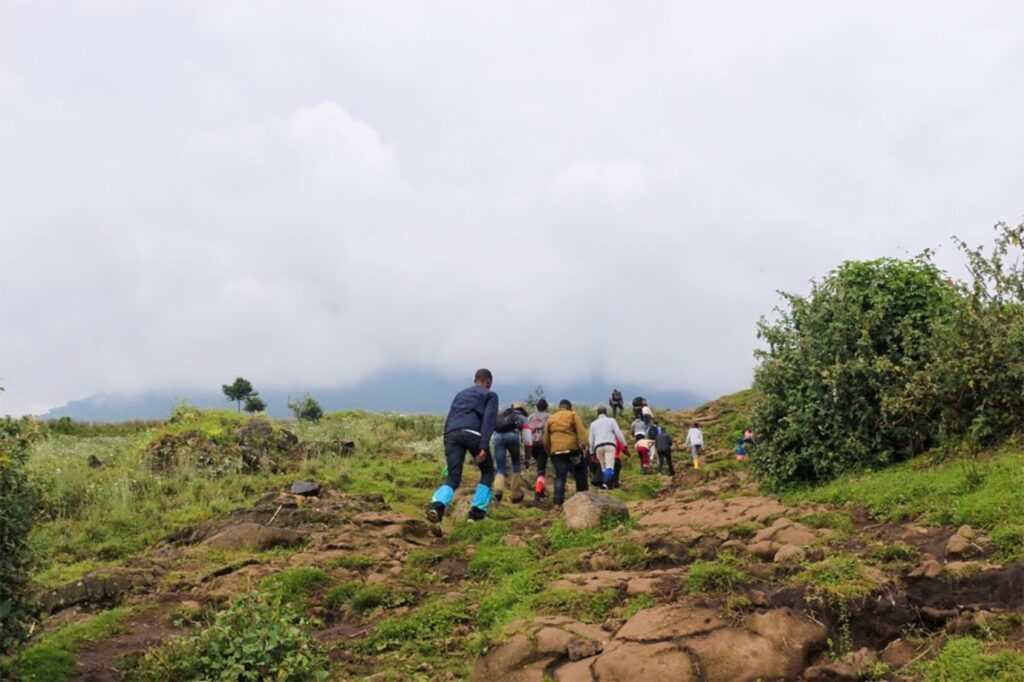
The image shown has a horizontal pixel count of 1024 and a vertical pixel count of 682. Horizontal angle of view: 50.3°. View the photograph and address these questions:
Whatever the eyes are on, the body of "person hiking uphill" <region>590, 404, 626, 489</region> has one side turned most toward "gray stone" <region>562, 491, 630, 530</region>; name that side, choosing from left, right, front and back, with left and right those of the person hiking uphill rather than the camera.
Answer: back

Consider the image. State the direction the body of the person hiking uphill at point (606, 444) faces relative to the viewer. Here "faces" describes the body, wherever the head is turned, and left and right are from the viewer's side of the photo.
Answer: facing away from the viewer

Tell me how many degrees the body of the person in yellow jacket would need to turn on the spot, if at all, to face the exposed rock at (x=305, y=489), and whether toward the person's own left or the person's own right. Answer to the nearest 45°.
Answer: approximately 90° to the person's own left

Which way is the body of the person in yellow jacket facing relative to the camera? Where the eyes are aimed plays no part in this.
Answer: away from the camera

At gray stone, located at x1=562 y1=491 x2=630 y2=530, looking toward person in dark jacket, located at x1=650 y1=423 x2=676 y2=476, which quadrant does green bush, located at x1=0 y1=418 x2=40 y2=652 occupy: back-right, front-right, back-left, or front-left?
back-left

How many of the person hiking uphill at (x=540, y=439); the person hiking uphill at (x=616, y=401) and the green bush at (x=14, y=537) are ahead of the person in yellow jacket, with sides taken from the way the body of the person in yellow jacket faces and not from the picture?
2

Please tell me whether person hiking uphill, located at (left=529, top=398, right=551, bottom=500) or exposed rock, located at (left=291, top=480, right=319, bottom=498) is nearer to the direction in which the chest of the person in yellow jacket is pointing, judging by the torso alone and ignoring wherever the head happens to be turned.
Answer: the person hiking uphill

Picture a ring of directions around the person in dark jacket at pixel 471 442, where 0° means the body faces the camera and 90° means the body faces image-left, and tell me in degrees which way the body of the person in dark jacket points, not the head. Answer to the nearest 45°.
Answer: approximately 225°

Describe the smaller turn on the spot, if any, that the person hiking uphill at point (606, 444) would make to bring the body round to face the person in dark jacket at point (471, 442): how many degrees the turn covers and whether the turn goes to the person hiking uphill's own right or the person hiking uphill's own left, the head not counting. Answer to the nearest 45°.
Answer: approximately 180°

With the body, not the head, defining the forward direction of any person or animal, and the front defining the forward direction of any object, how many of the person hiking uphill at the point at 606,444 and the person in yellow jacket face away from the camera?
2

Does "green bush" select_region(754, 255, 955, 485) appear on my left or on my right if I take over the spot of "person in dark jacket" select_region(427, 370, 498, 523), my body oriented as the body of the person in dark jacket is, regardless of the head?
on my right
